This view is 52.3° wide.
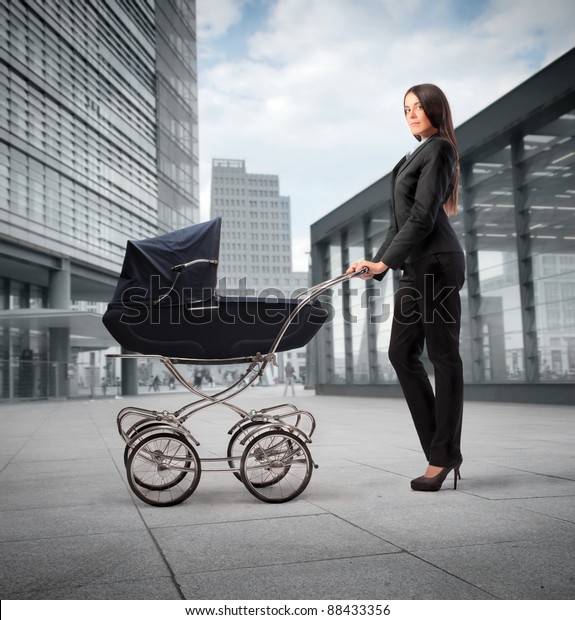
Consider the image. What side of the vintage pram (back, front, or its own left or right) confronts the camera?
left

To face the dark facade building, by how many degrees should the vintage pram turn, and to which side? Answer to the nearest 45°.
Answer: approximately 135° to its right

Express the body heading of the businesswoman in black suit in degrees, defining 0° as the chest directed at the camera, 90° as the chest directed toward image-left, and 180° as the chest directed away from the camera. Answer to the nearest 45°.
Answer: approximately 90°

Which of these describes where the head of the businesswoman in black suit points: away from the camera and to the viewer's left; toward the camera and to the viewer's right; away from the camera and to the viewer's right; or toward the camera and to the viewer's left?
toward the camera and to the viewer's left
